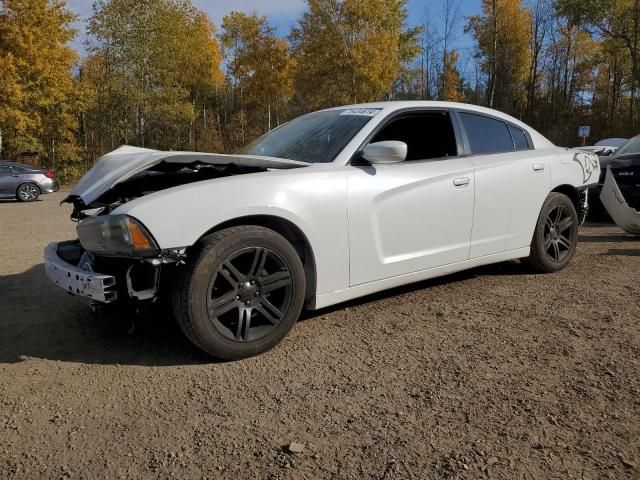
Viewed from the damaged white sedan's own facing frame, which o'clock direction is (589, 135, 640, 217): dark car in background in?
The dark car in background is roughly at 6 o'clock from the damaged white sedan.

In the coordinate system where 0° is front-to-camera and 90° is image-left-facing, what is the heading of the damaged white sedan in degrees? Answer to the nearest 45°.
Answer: approximately 45°

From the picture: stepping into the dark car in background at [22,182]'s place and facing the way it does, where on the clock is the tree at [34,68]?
The tree is roughly at 3 o'clock from the dark car in background.

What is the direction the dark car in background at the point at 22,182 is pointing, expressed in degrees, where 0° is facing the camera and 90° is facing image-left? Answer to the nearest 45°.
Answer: approximately 90°

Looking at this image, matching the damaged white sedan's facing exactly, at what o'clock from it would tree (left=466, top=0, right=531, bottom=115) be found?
The tree is roughly at 5 o'clock from the damaged white sedan.

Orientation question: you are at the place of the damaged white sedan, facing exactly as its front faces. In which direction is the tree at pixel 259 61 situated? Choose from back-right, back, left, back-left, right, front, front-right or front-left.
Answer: back-right

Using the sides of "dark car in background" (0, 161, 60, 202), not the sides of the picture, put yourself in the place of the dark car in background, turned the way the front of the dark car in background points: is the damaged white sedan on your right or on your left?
on your left
